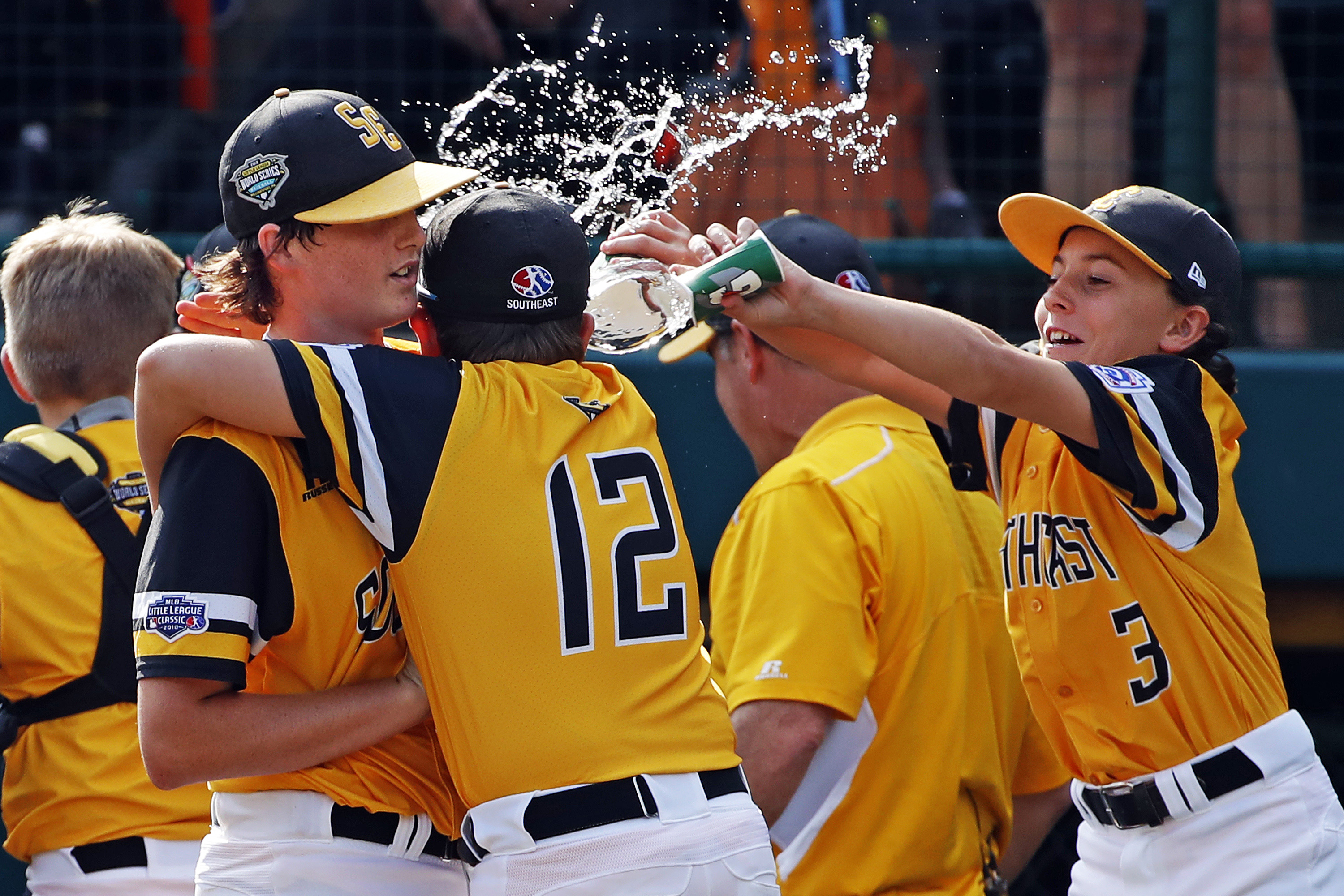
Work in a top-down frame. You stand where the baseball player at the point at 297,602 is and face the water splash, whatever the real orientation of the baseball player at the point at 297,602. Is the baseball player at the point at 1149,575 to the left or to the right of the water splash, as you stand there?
right

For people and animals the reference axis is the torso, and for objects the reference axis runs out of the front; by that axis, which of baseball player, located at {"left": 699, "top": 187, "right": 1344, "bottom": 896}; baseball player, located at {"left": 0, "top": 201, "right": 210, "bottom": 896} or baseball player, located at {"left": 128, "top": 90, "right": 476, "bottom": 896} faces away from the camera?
baseball player, located at {"left": 0, "top": 201, "right": 210, "bottom": 896}

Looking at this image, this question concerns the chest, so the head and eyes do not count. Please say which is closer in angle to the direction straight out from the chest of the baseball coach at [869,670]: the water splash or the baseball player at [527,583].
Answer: the water splash

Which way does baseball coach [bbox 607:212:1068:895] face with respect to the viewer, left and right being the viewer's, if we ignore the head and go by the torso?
facing away from the viewer and to the left of the viewer

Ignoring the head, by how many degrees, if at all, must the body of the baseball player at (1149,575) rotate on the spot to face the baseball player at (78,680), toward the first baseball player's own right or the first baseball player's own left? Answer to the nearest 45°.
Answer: approximately 45° to the first baseball player's own right

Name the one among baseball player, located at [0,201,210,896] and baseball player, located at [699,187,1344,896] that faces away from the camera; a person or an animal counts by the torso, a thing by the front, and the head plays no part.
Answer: baseball player, located at [0,201,210,896]

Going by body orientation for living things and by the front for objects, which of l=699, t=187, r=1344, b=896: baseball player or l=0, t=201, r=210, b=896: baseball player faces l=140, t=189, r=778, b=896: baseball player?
l=699, t=187, r=1344, b=896: baseball player

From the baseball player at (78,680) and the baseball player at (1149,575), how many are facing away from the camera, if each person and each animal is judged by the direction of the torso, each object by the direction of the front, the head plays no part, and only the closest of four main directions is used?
1

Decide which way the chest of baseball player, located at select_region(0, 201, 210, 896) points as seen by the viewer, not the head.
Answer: away from the camera

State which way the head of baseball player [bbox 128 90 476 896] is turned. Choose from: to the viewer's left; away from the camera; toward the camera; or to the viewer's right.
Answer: to the viewer's right

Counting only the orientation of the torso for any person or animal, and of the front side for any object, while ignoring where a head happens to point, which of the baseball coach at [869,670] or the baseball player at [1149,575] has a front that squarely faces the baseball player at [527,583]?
the baseball player at [1149,575]
